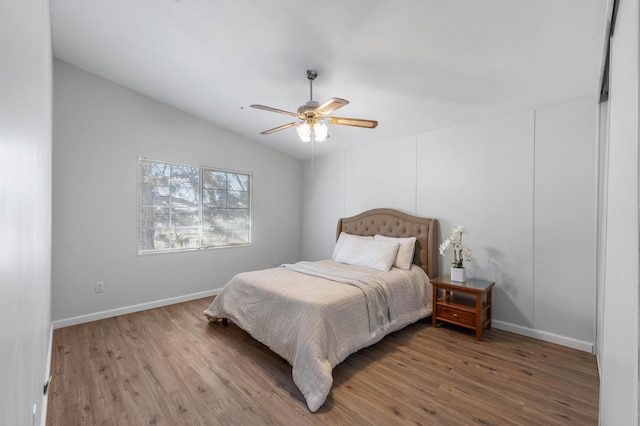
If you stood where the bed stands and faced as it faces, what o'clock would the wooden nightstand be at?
The wooden nightstand is roughly at 7 o'clock from the bed.

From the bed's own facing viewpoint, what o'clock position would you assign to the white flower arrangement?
The white flower arrangement is roughly at 7 o'clock from the bed.

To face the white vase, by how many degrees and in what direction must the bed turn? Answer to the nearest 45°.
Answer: approximately 135° to its left

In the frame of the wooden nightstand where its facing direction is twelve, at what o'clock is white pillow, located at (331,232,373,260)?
The white pillow is roughly at 2 o'clock from the wooden nightstand.

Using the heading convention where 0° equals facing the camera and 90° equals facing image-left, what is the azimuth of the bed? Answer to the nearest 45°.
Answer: approximately 45°

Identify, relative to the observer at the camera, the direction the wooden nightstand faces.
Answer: facing the viewer and to the left of the viewer

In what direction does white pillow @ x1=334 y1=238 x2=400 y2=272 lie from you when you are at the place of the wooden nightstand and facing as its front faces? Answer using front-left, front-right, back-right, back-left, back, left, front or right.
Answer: front-right
